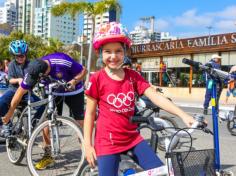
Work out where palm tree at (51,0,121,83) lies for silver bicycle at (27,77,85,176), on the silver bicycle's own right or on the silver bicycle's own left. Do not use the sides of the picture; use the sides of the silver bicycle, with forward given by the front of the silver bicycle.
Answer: on the silver bicycle's own left

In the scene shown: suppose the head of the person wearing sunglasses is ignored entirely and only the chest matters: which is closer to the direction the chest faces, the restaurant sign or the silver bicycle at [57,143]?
the silver bicycle

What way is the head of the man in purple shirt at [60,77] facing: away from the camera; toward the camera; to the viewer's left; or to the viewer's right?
to the viewer's left

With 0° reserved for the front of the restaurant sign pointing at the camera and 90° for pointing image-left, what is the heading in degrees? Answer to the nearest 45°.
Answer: approximately 45°

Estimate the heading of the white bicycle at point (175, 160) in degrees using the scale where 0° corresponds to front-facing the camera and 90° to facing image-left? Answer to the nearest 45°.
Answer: approximately 315°

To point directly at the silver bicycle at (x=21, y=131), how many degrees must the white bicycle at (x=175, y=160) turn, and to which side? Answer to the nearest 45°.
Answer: approximately 180°
